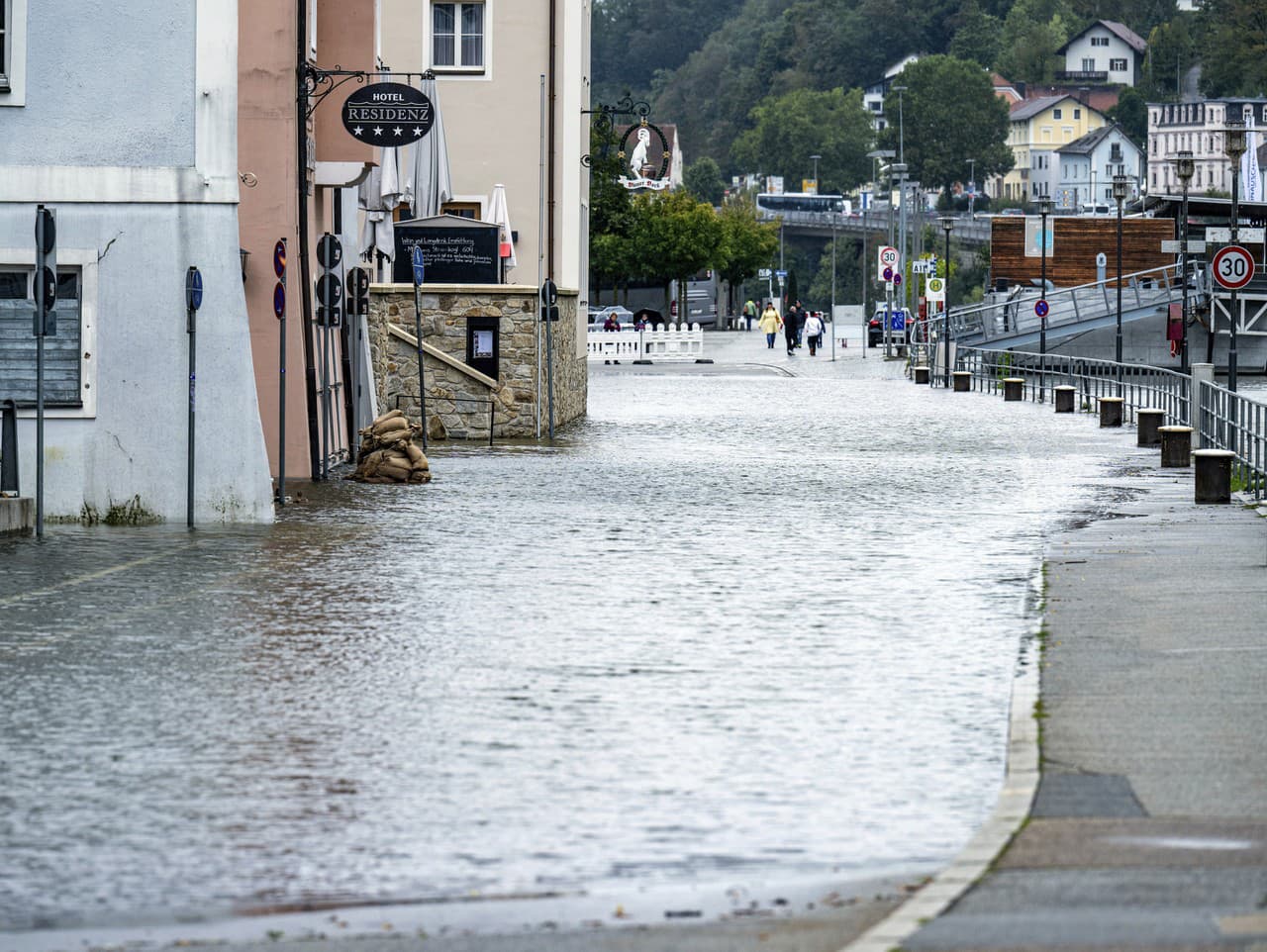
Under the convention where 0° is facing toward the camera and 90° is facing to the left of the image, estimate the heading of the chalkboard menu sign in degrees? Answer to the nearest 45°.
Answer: approximately 0°

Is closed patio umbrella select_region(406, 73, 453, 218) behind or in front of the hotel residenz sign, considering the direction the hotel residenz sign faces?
behind

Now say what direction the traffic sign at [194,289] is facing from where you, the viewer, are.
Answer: facing to the right of the viewer

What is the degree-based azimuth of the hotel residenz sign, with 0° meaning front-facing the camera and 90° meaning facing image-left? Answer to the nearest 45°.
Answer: approximately 0°

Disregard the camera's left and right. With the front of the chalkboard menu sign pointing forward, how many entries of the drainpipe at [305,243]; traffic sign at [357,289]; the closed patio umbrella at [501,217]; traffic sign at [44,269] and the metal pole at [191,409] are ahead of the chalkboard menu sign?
4

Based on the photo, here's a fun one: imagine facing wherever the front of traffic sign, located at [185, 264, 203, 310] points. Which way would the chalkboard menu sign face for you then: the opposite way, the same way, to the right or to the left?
to the right

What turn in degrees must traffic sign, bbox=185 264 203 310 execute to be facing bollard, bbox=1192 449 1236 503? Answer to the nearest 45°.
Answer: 0° — it already faces it

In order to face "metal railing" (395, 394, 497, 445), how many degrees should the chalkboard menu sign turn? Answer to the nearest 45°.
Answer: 0° — it already faces it

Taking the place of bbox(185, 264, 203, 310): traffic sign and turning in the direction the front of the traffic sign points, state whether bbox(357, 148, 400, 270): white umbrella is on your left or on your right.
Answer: on your left

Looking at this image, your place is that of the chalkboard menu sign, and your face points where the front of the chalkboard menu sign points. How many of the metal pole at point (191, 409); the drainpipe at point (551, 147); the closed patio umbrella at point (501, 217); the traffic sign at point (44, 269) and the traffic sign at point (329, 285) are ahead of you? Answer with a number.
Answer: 3

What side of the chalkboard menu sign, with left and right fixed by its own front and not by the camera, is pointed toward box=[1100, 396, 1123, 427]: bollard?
left

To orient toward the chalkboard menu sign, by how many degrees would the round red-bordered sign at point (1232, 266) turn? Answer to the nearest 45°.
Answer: approximately 90° to its right

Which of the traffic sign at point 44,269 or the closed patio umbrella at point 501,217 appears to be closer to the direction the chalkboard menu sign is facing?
the traffic sign
